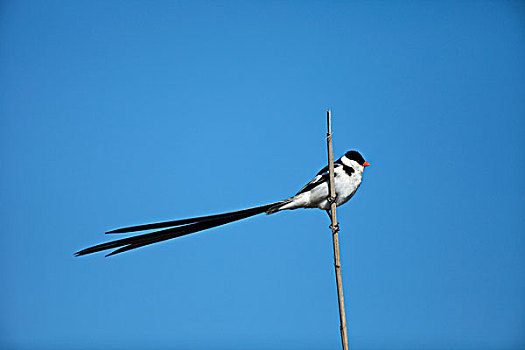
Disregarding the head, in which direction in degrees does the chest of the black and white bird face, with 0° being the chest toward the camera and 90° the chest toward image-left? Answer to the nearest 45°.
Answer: approximately 270°
